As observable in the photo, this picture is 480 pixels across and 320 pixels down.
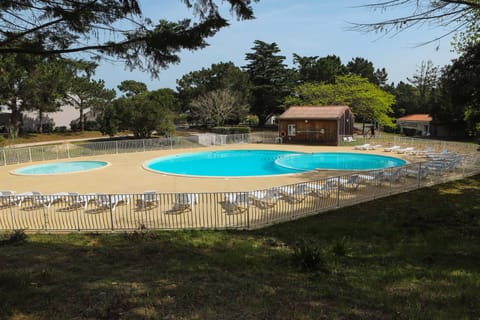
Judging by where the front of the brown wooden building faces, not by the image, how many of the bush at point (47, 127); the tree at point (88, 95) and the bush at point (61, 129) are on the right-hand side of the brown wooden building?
3

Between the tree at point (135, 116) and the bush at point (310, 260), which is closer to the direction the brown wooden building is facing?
the bush

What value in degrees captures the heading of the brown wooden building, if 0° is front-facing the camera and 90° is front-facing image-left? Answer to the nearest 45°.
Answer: approximately 0°

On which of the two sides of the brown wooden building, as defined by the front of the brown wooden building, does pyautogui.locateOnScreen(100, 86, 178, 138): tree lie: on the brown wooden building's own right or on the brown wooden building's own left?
on the brown wooden building's own right

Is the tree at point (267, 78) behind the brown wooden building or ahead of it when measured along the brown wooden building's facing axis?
behind

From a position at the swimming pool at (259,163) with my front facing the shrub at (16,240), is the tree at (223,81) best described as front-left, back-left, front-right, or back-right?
back-right

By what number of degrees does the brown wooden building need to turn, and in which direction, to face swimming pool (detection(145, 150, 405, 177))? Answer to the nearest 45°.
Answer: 0° — it already faces it

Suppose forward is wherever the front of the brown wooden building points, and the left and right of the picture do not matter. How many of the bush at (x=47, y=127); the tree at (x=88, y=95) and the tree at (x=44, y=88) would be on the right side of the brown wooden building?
3

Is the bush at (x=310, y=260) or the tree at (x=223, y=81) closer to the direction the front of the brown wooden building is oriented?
the bush

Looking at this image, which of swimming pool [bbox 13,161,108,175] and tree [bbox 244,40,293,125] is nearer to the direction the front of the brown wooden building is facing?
the swimming pool

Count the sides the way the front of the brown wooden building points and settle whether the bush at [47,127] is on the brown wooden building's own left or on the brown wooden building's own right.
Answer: on the brown wooden building's own right

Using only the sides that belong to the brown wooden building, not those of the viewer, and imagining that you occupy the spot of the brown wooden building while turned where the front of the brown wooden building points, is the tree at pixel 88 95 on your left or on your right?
on your right

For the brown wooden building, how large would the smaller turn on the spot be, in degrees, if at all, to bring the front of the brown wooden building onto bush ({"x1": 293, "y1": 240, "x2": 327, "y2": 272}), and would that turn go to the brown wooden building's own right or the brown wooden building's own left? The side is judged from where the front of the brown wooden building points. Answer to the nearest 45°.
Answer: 0° — it already faces it

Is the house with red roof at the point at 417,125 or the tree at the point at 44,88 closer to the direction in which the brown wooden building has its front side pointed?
the tree
